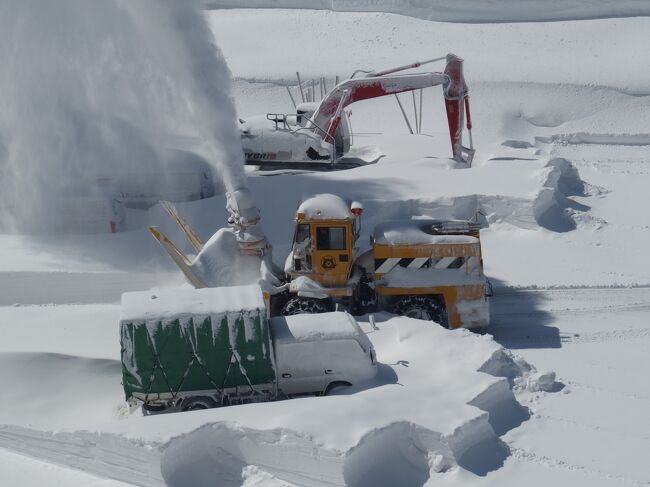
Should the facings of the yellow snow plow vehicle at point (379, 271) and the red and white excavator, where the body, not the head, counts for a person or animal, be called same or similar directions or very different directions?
very different directions

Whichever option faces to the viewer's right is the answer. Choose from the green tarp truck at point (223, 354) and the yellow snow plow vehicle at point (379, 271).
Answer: the green tarp truck

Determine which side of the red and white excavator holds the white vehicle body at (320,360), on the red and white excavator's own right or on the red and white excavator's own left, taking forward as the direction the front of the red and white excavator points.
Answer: on the red and white excavator's own right

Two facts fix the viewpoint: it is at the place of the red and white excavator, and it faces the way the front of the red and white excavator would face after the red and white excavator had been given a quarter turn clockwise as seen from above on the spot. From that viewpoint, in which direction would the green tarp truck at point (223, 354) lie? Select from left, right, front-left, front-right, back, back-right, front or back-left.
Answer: front

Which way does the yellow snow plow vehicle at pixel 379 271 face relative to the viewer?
to the viewer's left

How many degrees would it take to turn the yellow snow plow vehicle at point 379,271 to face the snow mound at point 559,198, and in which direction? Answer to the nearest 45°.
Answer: approximately 135° to its right

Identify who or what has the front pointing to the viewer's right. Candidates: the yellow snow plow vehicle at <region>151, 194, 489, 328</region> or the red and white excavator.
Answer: the red and white excavator

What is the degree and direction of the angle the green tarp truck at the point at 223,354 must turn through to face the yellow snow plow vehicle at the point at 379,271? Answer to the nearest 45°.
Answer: approximately 45° to its left

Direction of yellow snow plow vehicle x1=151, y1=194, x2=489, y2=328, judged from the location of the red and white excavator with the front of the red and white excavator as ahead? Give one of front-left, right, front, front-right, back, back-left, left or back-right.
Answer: right

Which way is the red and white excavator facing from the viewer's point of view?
to the viewer's right

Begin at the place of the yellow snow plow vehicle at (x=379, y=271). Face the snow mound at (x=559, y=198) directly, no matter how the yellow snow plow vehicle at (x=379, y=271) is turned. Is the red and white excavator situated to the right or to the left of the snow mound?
left

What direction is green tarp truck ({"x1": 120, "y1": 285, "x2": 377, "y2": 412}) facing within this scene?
to the viewer's right

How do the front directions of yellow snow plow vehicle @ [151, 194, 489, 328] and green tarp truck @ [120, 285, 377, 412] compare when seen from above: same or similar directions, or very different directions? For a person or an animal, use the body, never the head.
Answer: very different directions
